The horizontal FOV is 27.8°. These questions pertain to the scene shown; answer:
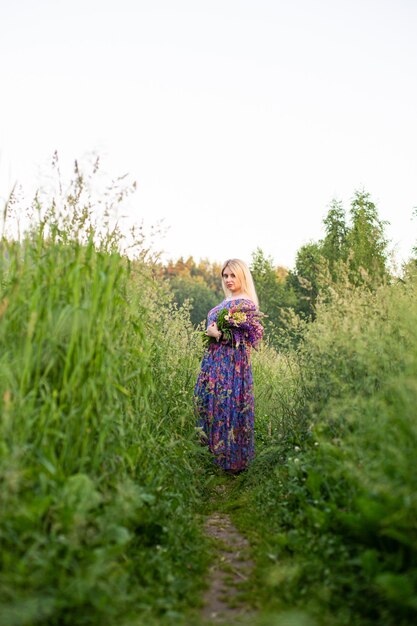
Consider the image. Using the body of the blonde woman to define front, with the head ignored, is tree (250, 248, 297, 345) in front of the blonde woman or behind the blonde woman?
behind

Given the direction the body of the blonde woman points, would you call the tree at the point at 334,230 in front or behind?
behind
